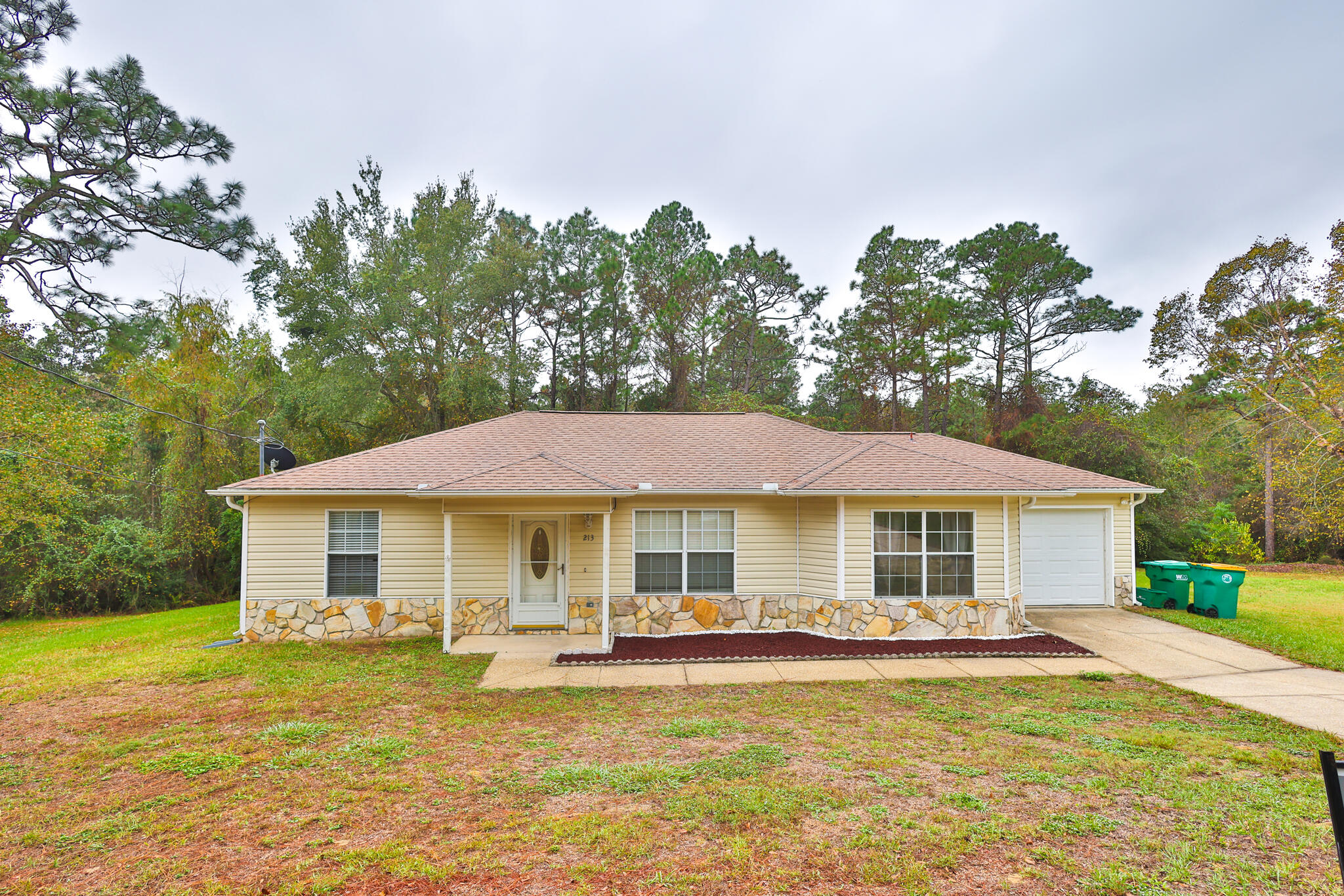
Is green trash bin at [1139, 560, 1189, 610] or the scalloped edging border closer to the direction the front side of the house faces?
the scalloped edging border

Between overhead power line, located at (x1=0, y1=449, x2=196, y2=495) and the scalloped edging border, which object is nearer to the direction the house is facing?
the scalloped edging border

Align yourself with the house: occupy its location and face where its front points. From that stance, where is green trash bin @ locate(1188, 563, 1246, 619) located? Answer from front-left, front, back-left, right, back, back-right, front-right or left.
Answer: left

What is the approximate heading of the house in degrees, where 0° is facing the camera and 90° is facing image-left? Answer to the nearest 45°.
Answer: approximately 0°

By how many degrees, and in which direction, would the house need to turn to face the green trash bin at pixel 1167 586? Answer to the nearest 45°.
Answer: approximately 90° to its left
